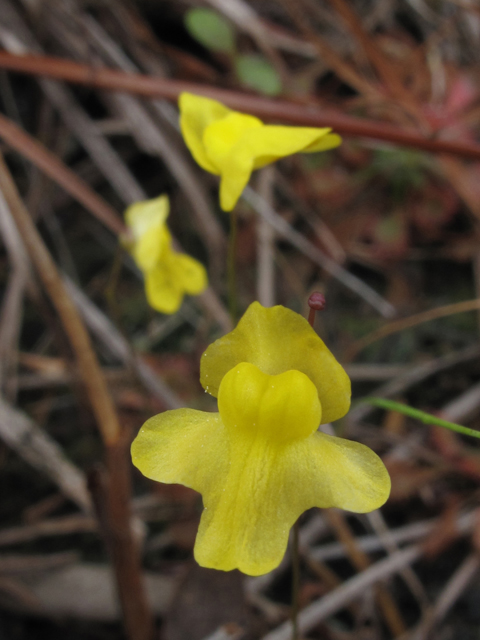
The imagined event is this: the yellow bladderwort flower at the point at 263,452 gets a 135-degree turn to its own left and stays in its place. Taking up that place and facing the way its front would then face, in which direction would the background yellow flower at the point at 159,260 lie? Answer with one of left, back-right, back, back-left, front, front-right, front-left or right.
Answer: front-left

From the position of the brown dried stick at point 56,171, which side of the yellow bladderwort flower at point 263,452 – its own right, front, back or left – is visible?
back

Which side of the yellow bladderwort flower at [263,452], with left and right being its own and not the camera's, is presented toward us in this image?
front

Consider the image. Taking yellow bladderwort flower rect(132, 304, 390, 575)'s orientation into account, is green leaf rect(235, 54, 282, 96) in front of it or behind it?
behind

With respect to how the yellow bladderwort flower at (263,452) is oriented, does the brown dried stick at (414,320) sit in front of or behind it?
behind
